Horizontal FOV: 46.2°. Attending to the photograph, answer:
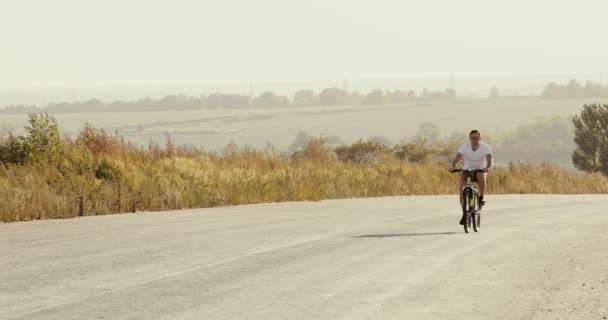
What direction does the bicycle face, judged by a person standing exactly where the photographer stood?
facing the viewer

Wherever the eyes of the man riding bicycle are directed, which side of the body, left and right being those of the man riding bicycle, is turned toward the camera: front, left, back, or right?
front
